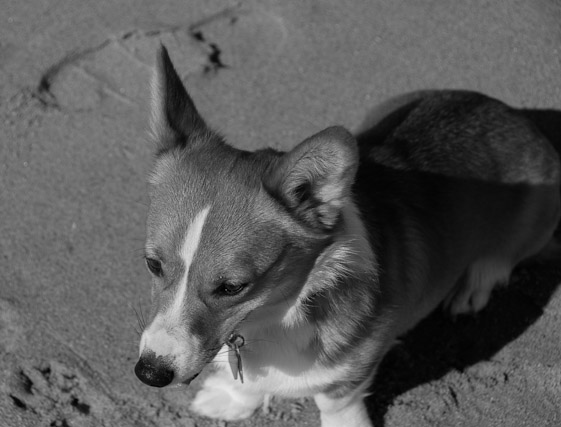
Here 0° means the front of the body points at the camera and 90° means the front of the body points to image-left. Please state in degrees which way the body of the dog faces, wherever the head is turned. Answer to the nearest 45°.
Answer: approximately 45°
